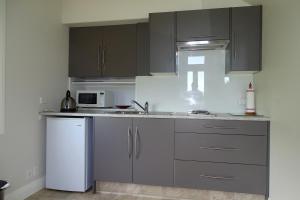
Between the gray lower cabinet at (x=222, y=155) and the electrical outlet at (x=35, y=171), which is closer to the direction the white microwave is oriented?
the electrical outlet

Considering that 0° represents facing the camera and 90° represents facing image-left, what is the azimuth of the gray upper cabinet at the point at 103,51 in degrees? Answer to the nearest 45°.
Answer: approximately 0°

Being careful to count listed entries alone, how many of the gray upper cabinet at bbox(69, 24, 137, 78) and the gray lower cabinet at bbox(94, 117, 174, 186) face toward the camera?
2

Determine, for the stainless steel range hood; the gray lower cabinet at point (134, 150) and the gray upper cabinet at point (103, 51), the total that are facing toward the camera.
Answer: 3

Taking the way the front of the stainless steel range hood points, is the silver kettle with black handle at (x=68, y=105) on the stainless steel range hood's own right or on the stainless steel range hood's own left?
on the stainless steel range hood's own right

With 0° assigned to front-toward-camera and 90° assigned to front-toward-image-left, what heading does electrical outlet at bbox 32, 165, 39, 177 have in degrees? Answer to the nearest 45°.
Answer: approximately 315°

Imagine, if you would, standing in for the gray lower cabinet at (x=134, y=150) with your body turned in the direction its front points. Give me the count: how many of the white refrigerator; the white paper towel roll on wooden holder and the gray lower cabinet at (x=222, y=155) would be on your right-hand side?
1

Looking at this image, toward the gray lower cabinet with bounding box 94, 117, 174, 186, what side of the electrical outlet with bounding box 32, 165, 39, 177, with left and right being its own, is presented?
front

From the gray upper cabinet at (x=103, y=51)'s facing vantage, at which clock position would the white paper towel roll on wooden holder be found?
The white paper towel roll on wooden holder is roughly at 10 o'clock from the gray upper cabinet.

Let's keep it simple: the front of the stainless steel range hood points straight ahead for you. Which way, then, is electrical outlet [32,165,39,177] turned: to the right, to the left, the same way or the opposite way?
to the left

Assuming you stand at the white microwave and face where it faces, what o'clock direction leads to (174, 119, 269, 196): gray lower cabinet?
The gray lower cabinet is roughly at 9 o'clock from the white microwave.
